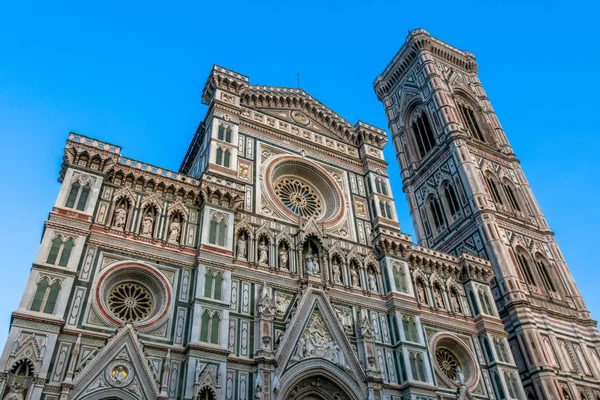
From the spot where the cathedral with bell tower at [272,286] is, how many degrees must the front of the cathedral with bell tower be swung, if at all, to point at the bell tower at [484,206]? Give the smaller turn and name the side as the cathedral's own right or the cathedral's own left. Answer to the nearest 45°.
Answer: approximately 90° to the cathedral's own left

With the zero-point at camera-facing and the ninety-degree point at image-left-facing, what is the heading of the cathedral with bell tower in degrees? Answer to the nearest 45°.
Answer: approximately 315°
